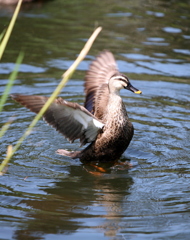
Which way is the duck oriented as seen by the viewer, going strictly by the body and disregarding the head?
to the viewer's right
